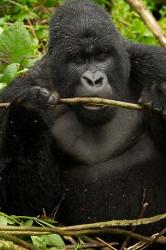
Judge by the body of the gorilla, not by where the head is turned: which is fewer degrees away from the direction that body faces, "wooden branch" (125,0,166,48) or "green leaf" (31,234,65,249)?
the green leaf

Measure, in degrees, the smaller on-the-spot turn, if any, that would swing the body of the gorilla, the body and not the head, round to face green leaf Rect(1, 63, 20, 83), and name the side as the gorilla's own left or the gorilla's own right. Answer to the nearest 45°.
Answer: approximately 135° to the gorilla's own right

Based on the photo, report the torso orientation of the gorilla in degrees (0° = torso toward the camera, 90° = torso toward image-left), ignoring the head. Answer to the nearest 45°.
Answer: approximately 0°

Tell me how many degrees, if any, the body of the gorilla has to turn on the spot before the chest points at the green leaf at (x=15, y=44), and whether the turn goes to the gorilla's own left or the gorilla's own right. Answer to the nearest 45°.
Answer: approximately 135° to the gorilla's own right

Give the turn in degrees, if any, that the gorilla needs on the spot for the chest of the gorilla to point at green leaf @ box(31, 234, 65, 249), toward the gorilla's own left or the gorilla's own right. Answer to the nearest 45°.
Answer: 0° — it already faces it

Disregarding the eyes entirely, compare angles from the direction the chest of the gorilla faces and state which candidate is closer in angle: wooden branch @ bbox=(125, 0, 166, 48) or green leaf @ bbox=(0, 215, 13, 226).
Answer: the green leaf

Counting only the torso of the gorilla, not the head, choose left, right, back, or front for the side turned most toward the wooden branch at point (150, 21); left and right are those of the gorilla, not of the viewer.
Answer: back
